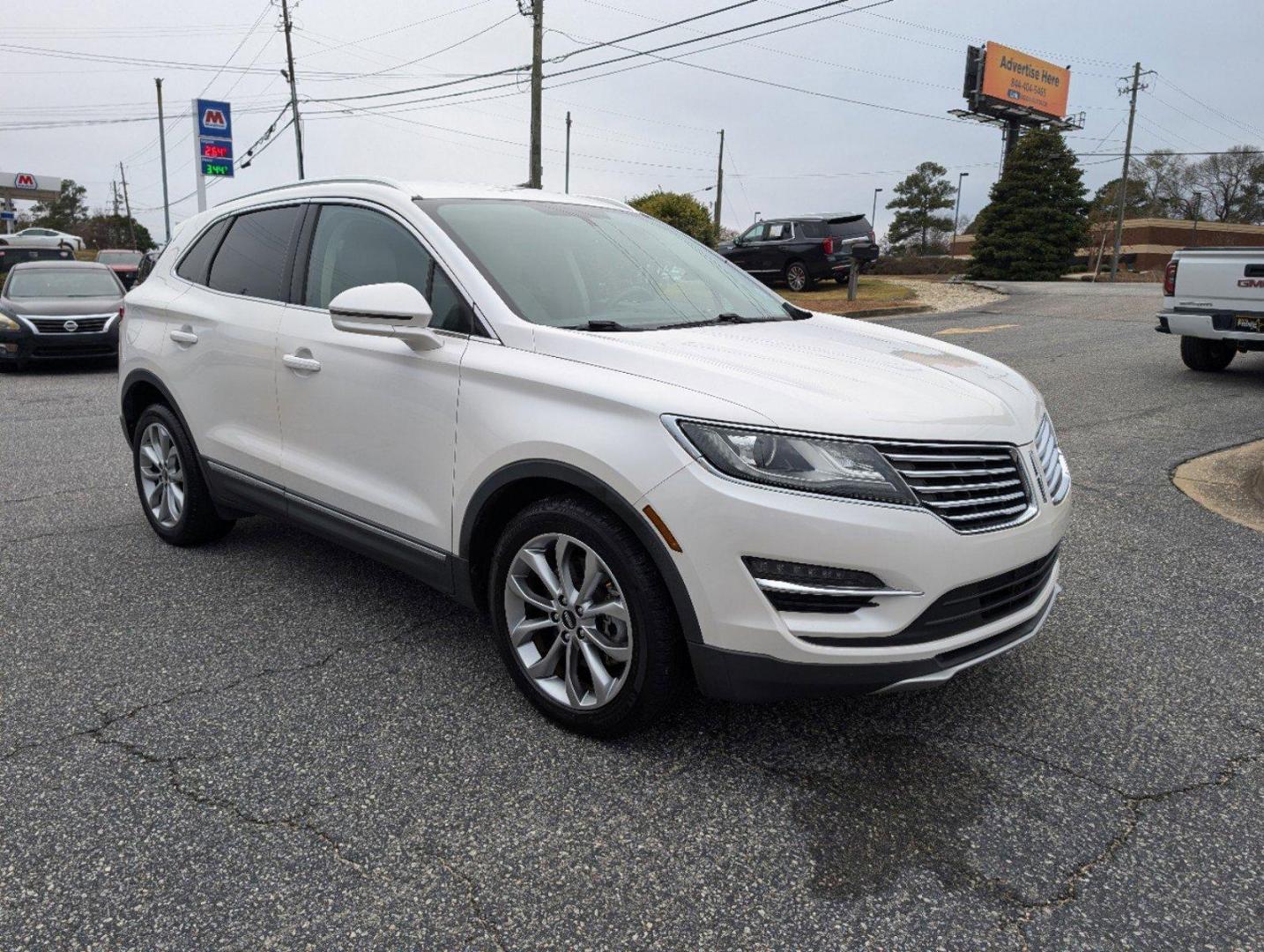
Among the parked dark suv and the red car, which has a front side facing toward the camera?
the red car

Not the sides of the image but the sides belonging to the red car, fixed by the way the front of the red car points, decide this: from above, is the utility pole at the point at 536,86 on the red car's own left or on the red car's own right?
on the red car's own left

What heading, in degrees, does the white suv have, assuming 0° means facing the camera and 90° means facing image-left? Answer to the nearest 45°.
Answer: approximately 315°

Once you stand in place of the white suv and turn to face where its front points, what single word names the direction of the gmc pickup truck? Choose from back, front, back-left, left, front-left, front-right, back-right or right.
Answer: left

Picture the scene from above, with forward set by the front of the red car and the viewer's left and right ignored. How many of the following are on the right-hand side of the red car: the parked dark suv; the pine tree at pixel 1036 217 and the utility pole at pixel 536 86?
0

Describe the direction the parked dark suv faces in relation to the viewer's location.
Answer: facing away from the viewer and to the left of the viewer

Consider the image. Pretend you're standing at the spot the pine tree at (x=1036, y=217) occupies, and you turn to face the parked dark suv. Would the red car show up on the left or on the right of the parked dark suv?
right

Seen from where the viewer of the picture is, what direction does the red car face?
facing the viewer

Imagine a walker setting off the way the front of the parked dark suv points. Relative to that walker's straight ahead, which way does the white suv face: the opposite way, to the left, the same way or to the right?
the opposite way

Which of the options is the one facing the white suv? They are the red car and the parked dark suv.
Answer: the red car

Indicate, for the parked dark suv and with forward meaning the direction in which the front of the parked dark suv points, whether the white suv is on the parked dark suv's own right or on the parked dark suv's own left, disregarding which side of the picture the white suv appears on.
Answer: on the parked dark suv's own left

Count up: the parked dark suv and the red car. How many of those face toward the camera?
1

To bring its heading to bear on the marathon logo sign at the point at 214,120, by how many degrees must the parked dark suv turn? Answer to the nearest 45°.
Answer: approximately 45° to its left

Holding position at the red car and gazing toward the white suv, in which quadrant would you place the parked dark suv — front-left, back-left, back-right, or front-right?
front-left

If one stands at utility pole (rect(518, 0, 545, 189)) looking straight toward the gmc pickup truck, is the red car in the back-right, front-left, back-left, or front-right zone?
back-right

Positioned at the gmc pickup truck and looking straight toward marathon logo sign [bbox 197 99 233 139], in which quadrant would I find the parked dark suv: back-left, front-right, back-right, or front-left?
front-right
